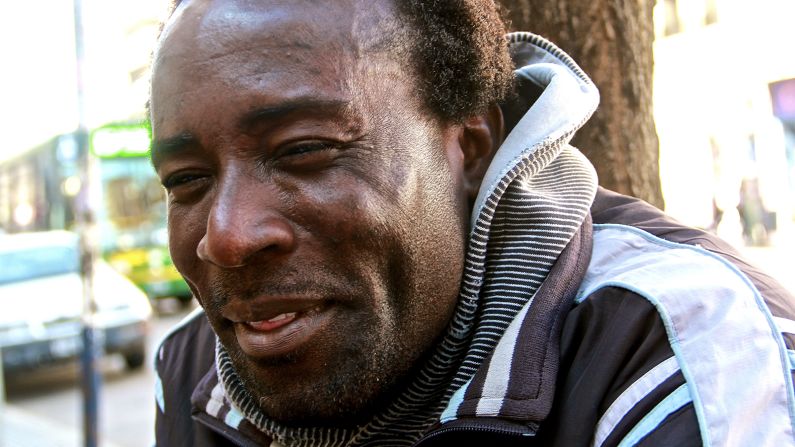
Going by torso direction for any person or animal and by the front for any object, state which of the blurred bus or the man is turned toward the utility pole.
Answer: the blurred bus

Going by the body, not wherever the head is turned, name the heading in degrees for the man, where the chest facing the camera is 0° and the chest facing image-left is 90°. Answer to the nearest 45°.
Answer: approximately 45°

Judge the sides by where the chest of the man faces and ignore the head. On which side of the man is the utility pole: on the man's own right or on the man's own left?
on the man's own right

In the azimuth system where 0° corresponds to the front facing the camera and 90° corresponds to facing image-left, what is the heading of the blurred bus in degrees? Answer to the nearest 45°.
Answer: approximately 0°

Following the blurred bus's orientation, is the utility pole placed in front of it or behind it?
in front

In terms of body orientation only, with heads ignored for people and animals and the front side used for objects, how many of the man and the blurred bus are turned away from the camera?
0

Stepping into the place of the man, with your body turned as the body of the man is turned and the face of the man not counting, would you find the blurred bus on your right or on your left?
on your right

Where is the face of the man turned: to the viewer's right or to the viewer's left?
to the viewer's left

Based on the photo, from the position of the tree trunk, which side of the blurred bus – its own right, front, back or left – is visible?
front
